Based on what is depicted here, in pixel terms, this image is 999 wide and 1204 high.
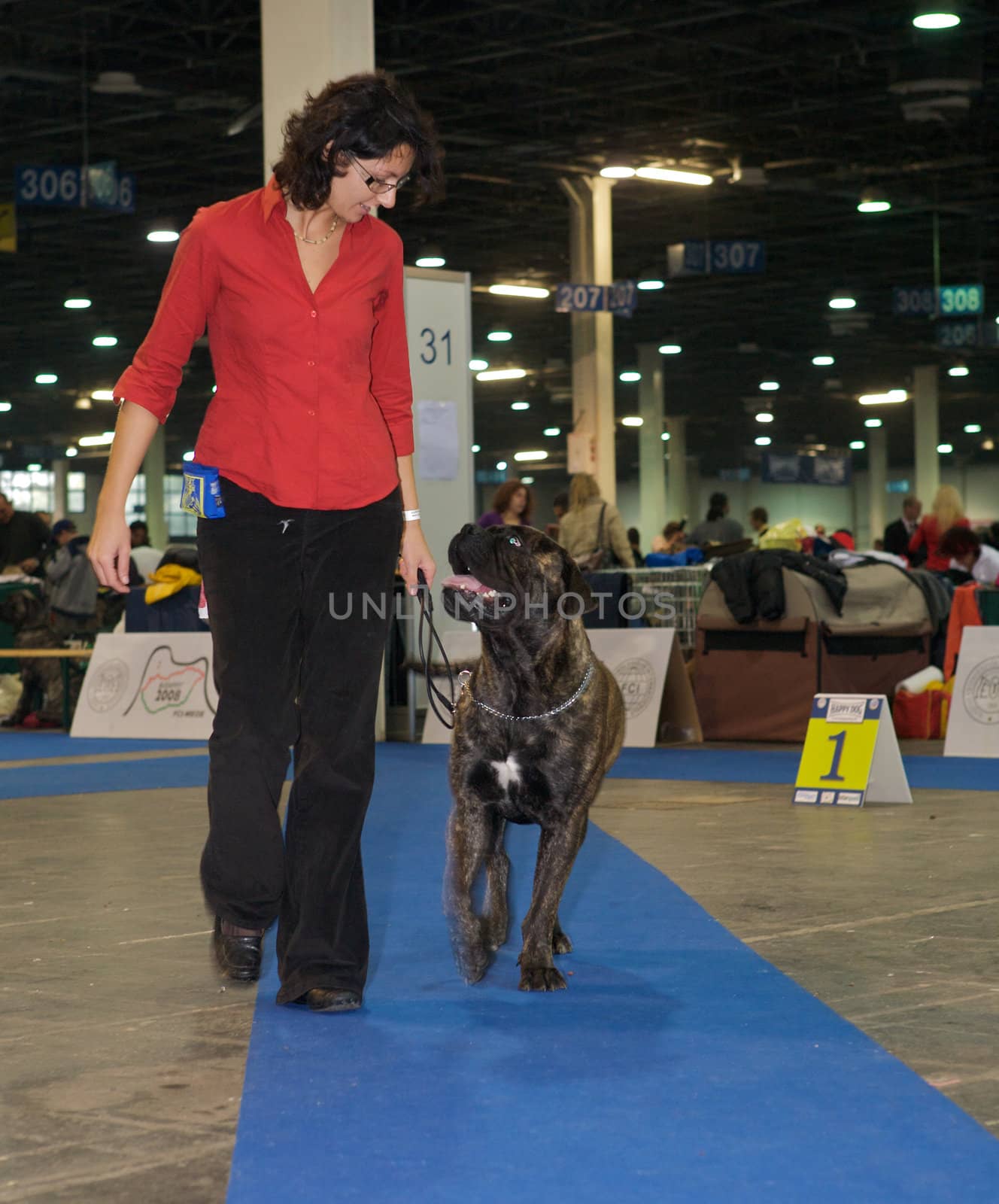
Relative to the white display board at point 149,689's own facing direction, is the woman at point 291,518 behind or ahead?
ahead

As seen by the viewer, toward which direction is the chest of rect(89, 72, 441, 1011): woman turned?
toward the camera

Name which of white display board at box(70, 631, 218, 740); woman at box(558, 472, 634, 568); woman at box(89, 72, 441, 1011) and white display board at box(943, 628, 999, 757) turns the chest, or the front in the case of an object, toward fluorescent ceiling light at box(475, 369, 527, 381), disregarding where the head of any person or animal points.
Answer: woman at box(558, 472, 634, 568)

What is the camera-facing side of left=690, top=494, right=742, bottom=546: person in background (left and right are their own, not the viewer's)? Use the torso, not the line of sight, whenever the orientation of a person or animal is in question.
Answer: back

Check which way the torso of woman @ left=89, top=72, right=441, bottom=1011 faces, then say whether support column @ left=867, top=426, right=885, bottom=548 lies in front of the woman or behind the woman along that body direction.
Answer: behind

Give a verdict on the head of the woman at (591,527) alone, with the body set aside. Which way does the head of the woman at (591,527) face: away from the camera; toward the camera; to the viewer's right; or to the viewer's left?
away from the camera

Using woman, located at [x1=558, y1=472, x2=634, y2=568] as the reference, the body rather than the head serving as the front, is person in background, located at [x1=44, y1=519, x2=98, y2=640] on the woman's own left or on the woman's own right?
on the woman's own left

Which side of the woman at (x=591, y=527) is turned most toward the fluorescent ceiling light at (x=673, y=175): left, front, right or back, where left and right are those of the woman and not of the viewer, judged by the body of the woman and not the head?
front

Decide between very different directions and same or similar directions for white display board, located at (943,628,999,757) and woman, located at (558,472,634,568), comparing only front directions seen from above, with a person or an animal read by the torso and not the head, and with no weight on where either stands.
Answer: very different directions

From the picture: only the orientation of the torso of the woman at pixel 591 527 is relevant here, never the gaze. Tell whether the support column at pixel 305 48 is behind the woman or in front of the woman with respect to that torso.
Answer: behind

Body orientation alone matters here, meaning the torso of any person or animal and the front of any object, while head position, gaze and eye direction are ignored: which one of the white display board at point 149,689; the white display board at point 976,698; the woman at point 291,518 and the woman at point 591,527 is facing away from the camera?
the woman at point 591,527

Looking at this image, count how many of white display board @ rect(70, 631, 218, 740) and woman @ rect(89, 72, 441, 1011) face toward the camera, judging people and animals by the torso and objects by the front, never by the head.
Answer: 2

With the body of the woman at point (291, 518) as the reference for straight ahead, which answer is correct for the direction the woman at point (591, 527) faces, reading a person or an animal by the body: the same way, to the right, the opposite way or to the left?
the opposite way

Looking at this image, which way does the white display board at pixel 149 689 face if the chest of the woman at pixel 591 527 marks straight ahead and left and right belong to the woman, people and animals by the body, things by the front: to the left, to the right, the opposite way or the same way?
the opposite way

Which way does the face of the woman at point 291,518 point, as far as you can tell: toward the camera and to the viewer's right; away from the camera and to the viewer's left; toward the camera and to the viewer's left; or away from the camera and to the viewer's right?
toward the camera and to the viewer's right
